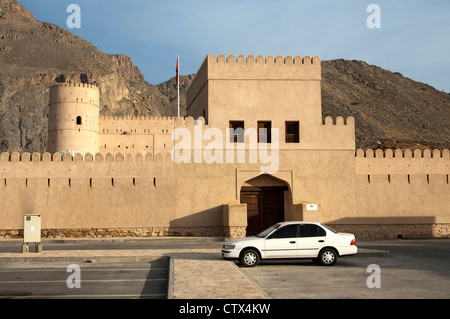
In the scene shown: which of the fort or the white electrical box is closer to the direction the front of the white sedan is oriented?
the white electrical box

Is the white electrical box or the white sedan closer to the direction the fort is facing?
the white sedan

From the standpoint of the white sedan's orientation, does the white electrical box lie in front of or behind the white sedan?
in front

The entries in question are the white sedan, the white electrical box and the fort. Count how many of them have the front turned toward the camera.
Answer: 2

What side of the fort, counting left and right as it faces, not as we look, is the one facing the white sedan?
front

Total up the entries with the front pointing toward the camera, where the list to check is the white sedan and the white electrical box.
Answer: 1

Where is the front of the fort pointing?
toward the camera

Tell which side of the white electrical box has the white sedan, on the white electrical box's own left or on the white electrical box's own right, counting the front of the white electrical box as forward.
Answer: on the white electrical box's own left

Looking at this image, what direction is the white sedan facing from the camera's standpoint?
to the viewer's left

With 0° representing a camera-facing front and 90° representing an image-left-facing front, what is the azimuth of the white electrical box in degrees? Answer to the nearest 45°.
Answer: approximately 0°

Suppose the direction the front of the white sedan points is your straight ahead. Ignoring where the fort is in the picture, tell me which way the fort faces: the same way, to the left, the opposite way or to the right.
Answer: to the left

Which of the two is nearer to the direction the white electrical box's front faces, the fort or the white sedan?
the white sedan

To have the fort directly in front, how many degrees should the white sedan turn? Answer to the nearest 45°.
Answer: approximately 90° to its right
